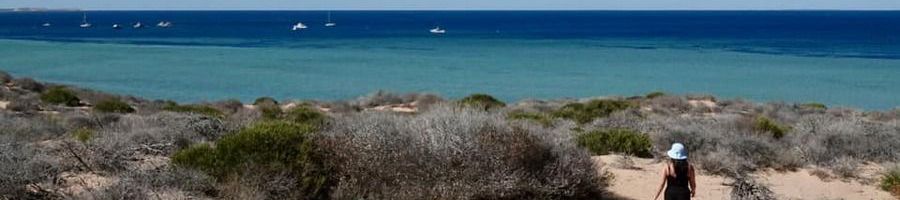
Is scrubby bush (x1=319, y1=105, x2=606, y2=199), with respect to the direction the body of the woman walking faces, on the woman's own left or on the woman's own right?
on the woman's own left

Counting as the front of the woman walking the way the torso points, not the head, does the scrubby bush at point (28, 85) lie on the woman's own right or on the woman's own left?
on the woman's own left

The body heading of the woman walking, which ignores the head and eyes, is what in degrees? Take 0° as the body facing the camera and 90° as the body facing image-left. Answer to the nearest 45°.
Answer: approximately 180°

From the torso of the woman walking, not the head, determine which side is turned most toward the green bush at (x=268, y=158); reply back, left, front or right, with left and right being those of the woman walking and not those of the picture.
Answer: left

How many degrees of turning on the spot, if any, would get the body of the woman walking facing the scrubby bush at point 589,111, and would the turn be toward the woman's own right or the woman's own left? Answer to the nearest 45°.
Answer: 0° — they already face it
